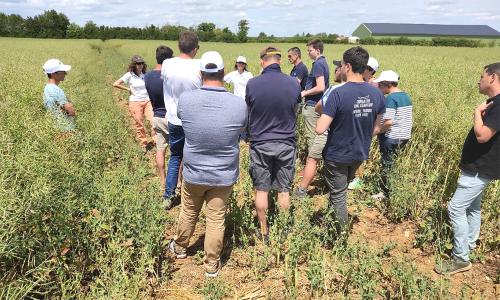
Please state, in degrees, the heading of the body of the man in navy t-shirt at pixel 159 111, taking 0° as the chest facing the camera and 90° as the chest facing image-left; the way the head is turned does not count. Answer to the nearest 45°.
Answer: approximately 225°

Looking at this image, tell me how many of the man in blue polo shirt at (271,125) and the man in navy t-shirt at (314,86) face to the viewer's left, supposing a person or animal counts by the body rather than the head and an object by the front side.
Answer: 1

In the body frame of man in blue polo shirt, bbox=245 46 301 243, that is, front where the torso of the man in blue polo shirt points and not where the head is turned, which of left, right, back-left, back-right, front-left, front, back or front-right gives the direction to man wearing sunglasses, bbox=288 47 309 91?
front

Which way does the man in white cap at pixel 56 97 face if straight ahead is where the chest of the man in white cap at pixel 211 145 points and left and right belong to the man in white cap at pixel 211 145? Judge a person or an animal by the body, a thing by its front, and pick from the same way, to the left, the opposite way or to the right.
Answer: to the right

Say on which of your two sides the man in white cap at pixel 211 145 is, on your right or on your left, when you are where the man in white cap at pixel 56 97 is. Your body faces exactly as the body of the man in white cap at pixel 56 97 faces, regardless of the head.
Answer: on your right

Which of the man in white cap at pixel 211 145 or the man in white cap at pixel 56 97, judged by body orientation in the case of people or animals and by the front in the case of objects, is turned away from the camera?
the man in white cap at pixel 211 145

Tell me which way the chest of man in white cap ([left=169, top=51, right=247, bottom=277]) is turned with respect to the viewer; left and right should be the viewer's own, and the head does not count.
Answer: facing away from the viewer

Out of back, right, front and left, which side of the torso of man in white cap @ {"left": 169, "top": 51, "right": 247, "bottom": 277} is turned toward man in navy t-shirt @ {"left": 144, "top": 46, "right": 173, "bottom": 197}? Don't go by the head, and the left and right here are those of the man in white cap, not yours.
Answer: front

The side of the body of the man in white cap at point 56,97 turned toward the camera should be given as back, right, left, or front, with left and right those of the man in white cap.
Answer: right

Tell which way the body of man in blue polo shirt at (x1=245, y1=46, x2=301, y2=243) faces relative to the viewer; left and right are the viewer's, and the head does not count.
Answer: facing away from the viewer

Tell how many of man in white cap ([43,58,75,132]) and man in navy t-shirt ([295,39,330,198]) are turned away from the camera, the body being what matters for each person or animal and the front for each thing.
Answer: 0

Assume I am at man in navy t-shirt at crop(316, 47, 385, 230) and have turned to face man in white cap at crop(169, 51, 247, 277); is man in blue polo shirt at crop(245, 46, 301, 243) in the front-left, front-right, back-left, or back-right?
front-right

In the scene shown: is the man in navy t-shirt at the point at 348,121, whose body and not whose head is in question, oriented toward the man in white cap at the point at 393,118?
no
